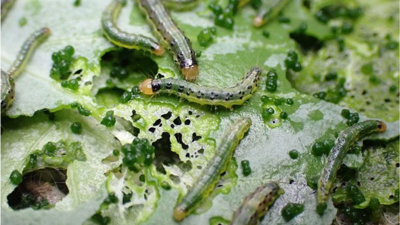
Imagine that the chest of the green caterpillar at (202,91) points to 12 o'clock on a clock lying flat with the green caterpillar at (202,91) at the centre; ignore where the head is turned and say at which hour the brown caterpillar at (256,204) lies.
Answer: the brown caterpillar at (256,204) is roughly at 7 o'clock from the green caterpillar at (202,91).

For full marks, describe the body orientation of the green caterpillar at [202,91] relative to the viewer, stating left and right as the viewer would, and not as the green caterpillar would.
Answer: facing to the left of the viewer

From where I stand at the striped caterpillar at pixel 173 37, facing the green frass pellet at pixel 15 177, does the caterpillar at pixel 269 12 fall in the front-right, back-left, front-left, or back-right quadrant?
back-left

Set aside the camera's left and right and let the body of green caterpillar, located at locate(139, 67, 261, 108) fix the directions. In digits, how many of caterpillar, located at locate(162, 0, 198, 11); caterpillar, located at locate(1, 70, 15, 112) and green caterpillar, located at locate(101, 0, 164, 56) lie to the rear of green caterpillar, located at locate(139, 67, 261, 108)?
0

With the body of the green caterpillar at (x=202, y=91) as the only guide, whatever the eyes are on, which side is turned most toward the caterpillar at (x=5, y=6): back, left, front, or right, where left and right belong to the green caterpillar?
front

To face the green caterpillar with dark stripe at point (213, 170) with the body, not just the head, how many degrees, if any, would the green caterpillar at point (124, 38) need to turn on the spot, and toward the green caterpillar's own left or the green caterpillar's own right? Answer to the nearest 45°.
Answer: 0° — it already faces it

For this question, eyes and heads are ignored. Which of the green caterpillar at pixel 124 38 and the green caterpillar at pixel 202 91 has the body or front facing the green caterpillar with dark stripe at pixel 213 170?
the green caterpillar at pixel 124 38

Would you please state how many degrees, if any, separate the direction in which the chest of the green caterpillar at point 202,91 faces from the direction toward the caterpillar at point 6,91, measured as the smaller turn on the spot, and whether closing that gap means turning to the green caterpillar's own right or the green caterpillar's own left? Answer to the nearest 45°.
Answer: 0° — it already faces it
